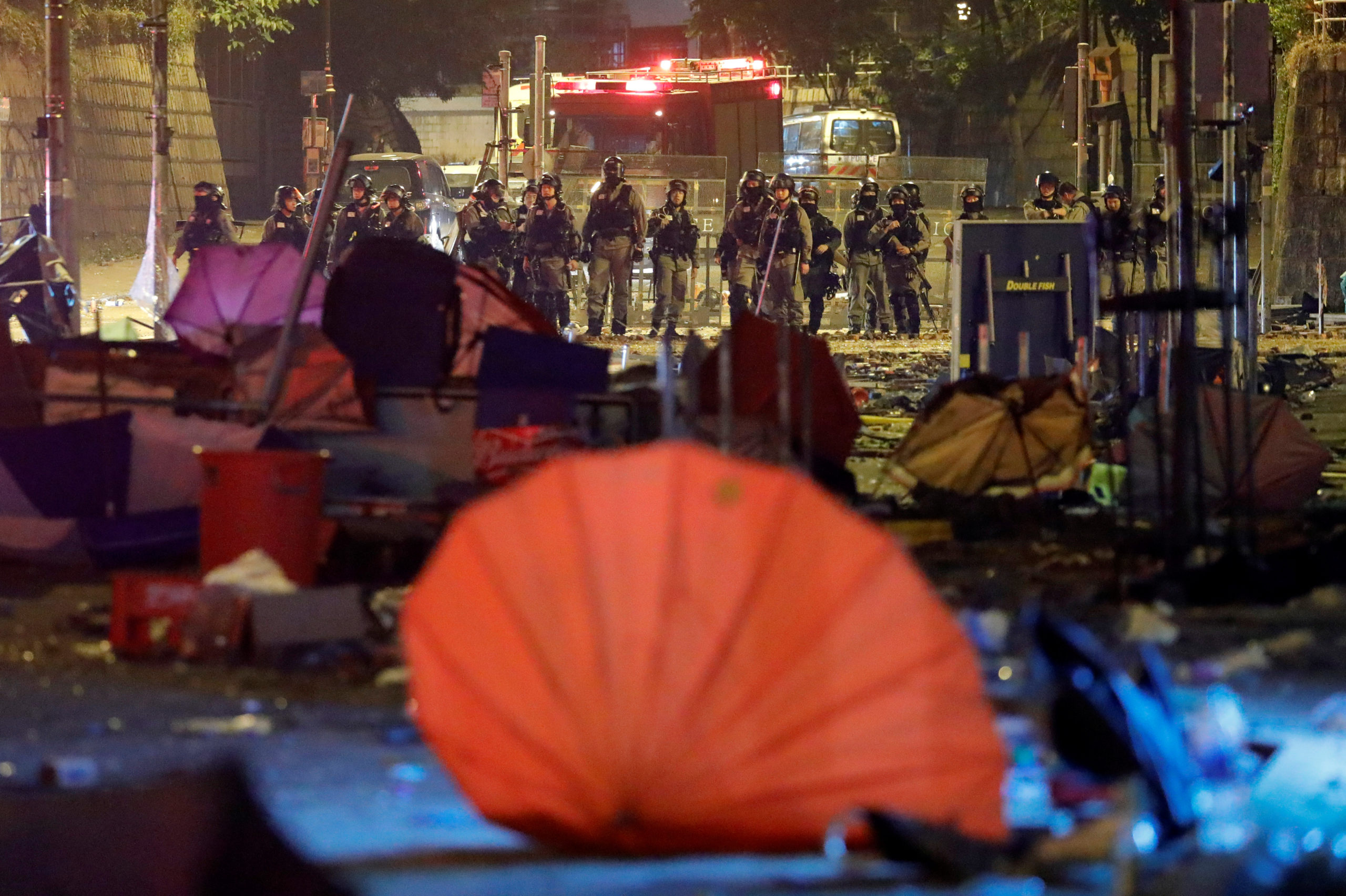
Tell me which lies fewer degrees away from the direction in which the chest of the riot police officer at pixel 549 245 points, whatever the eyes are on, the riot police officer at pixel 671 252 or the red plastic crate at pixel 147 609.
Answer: the red plastic crate

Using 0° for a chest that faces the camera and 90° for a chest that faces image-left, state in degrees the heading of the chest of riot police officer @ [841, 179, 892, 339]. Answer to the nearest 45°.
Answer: approximately 0°

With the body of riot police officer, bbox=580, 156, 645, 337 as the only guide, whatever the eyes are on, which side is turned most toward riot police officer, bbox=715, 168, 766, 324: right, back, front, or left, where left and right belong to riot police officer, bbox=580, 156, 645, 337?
left

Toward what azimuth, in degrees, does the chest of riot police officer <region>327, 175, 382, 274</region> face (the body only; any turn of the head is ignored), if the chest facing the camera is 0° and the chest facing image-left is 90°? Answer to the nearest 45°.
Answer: approximately 0°

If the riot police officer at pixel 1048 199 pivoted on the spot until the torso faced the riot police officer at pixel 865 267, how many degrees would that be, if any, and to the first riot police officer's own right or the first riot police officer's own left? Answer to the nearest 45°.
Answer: approximately 135° to the first riot police officer's own right

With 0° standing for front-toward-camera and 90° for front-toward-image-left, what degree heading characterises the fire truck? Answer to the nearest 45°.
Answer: approximately 45°

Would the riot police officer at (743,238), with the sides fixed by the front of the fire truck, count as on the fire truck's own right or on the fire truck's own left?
on the fire truck's own left
